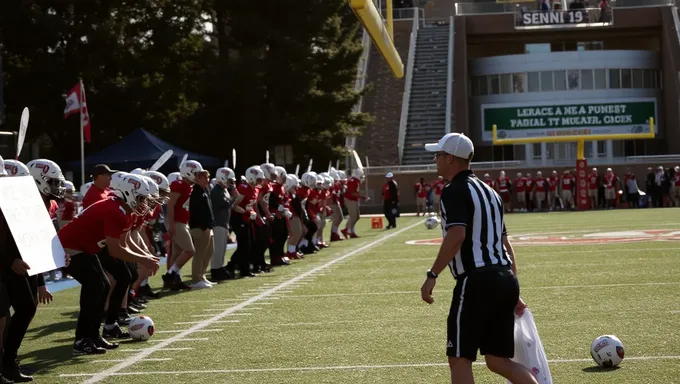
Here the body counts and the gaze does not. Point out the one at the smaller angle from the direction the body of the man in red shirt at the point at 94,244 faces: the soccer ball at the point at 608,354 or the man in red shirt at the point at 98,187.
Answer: the soccer ball

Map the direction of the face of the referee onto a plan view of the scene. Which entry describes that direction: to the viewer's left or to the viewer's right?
to the viewer's left

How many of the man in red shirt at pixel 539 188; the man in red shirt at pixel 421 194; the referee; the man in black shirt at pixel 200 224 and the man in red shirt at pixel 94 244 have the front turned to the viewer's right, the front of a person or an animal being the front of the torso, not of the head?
2

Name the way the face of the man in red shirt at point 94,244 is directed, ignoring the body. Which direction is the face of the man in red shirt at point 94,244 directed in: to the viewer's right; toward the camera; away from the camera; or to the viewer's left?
to the viewer's right

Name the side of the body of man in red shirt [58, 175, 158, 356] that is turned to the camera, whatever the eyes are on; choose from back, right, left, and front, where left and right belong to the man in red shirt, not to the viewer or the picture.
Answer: right

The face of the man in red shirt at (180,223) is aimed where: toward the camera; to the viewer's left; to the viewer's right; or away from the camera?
to the viewer's right

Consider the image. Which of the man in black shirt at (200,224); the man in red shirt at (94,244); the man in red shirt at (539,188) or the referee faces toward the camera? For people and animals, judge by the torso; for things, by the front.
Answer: the man in red shirt at (539,188)

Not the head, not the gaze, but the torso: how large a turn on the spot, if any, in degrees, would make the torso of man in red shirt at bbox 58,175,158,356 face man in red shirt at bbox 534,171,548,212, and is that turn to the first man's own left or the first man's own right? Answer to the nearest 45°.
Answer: approximately 45° to the first man's own left

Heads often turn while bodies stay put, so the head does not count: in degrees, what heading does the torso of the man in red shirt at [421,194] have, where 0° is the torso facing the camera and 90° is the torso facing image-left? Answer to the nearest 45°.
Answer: approximately 0°

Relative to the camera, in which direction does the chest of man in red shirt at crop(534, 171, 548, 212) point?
toward the camera

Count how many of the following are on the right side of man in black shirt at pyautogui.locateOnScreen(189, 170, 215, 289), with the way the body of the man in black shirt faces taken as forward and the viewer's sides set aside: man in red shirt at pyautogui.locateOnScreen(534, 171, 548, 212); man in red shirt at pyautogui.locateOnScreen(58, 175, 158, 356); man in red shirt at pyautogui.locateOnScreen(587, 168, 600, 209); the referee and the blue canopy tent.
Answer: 2

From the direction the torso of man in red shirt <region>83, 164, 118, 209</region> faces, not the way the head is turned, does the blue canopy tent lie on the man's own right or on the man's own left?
on the man's own left

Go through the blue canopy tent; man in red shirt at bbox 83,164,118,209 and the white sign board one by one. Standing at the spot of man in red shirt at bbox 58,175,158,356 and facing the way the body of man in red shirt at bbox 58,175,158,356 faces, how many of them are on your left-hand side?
2

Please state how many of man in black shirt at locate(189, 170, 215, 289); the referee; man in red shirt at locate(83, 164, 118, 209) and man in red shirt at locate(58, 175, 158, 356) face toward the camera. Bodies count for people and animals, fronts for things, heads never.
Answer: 0
